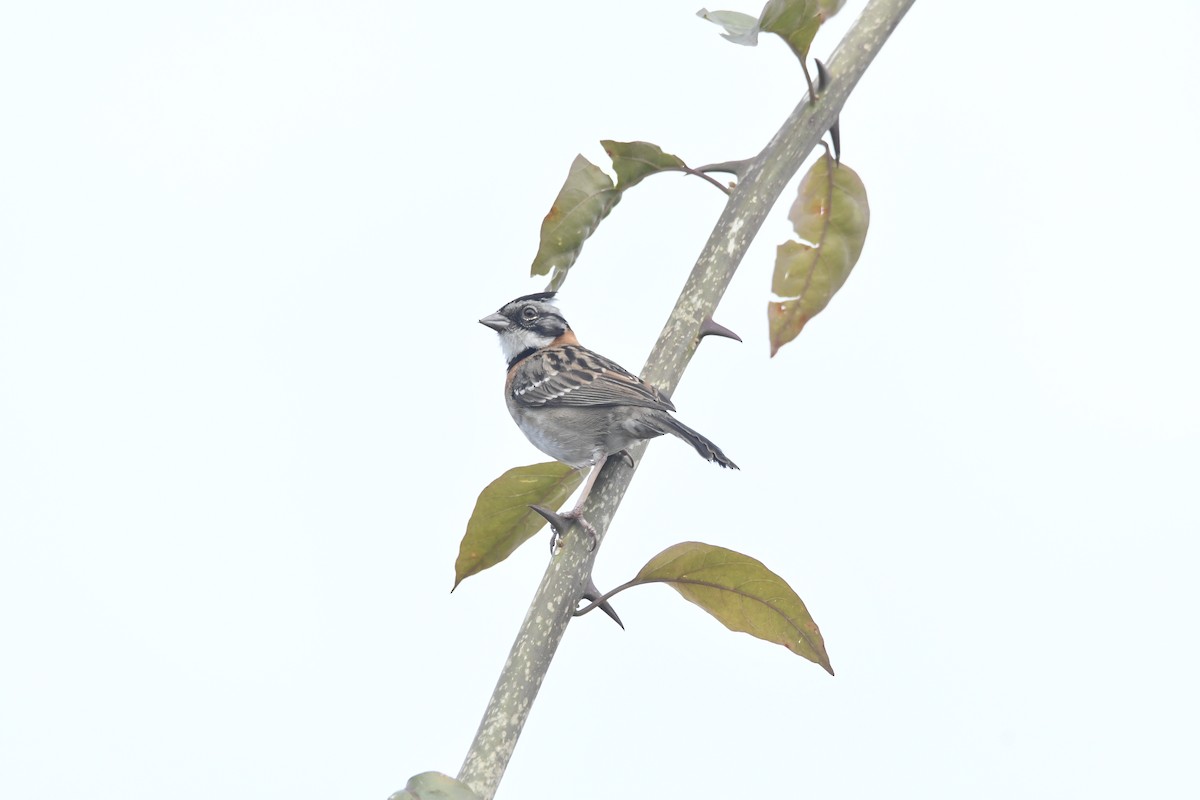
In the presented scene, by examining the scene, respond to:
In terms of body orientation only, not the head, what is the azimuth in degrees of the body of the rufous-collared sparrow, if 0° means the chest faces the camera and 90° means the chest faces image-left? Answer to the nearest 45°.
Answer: approximately 90°
